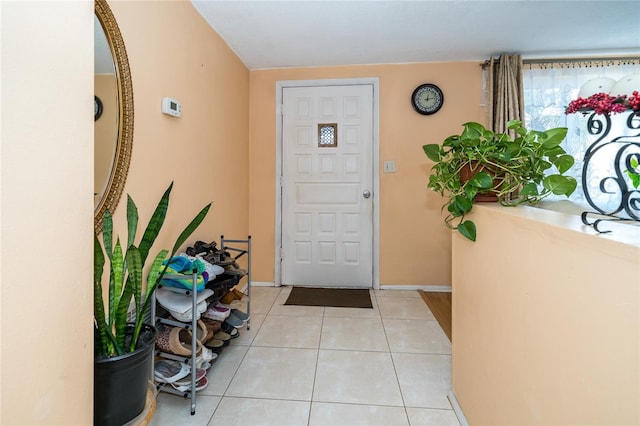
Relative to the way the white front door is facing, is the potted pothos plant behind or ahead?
ahead

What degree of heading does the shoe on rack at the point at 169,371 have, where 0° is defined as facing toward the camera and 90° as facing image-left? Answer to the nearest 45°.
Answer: approximately 270°

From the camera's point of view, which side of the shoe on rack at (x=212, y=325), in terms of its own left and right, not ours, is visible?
right

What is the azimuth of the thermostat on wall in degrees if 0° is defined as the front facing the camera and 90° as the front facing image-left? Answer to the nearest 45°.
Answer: approximately 315°

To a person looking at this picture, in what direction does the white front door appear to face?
facing the viewer

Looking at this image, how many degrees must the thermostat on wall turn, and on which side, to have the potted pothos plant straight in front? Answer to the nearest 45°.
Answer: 0° — it already faces it

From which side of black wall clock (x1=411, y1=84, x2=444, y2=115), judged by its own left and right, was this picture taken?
front

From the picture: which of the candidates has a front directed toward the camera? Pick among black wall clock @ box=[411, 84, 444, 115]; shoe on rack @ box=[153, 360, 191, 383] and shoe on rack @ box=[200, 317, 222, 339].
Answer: the black wall clock

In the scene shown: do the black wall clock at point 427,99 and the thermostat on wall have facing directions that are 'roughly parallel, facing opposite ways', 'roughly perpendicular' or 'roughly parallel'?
roughly perpendicular

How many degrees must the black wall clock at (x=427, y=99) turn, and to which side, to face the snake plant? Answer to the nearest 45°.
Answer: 0° — it already faces it

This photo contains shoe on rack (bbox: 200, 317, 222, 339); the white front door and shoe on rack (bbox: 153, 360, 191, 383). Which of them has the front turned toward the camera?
the white front door
